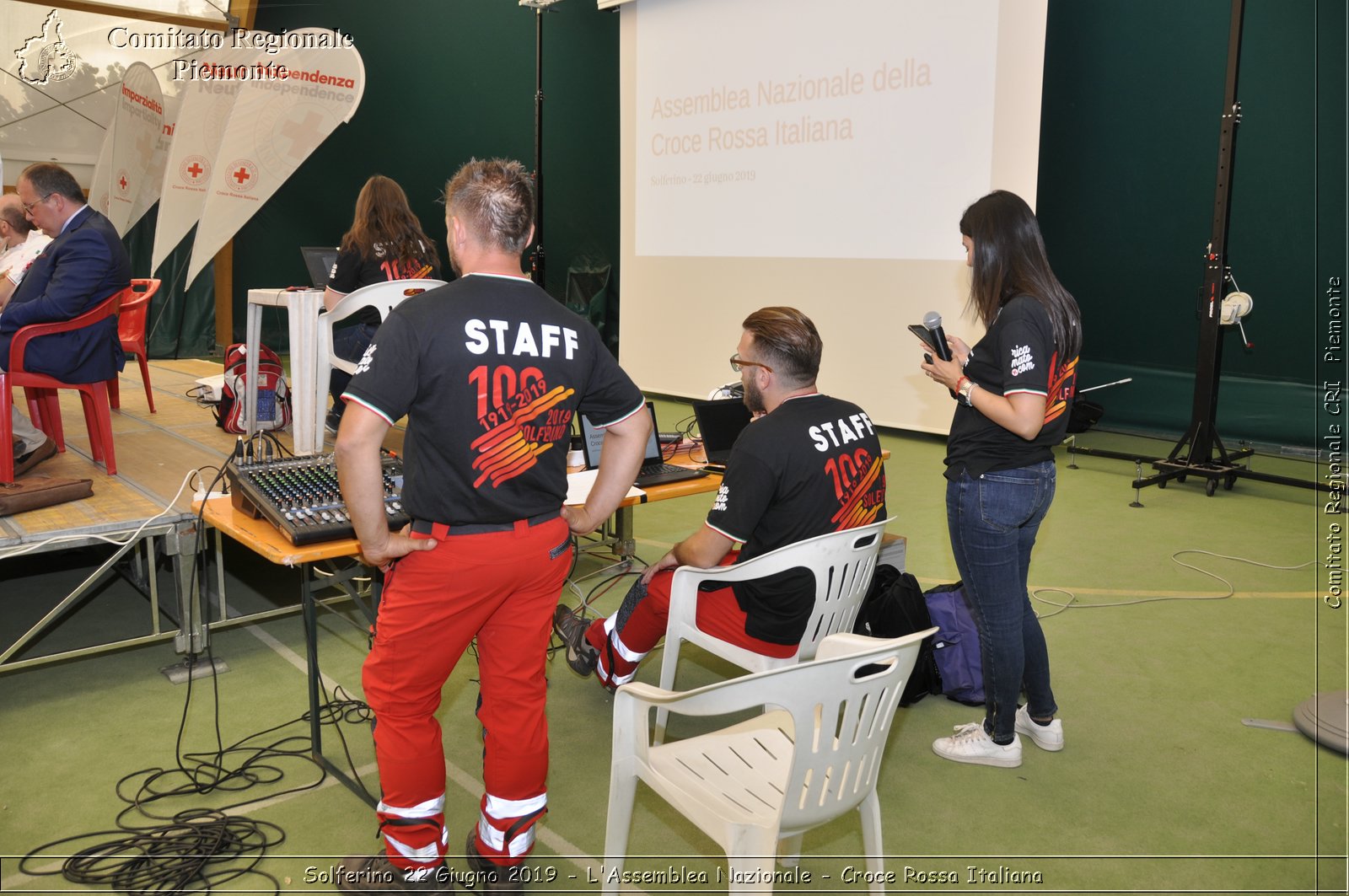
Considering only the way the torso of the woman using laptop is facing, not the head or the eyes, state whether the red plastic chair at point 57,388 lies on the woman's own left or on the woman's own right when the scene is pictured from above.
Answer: on the woman's own left

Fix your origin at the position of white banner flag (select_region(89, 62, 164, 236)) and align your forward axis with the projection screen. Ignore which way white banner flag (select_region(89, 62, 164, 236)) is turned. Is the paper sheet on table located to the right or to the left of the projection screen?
right

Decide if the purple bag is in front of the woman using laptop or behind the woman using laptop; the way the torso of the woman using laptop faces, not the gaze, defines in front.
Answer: behind

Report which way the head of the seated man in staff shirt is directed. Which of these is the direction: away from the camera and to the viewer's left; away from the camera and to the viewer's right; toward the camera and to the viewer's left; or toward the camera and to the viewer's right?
away from the camera and to the viewer's left

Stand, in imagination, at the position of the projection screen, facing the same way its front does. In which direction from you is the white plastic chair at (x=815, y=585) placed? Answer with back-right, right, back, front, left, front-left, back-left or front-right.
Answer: front-left

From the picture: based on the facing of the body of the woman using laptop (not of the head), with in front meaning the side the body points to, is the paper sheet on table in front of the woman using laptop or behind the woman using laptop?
behind
